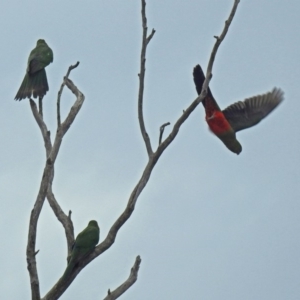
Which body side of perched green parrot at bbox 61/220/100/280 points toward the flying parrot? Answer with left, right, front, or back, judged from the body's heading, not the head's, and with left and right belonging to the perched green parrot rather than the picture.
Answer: right

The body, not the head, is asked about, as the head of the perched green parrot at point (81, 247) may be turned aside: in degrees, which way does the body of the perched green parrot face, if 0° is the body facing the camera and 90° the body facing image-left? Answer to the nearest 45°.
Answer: approximately 225°
